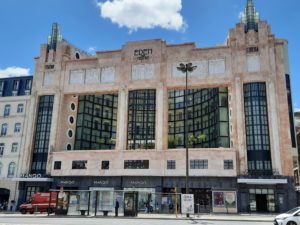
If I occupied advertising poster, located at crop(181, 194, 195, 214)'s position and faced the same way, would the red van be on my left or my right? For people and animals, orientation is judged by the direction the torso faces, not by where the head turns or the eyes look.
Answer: on my right

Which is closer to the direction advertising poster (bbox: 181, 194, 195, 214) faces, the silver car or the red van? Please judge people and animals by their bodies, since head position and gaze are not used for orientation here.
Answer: the silver car

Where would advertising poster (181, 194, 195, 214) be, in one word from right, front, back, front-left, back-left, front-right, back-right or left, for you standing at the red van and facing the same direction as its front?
back-left

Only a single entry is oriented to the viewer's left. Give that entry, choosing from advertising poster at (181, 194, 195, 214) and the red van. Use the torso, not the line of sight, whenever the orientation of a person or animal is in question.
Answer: the red van

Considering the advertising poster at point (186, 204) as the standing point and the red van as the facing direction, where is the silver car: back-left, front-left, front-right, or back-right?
back-left

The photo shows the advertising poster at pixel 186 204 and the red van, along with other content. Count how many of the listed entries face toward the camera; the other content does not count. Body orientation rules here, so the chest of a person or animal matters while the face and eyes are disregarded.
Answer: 1

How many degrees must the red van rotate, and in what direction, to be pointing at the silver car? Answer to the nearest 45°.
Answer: approximately 135° to its left

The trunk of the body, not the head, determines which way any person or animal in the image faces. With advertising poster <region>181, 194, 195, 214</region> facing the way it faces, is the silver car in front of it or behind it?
in front

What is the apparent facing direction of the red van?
to the viewer's left

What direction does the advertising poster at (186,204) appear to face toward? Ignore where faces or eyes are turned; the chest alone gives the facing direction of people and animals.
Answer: toward the camera

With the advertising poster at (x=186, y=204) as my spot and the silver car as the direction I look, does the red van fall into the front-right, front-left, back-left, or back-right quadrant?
back-right

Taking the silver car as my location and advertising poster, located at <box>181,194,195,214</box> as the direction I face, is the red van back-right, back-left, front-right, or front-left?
front-left
